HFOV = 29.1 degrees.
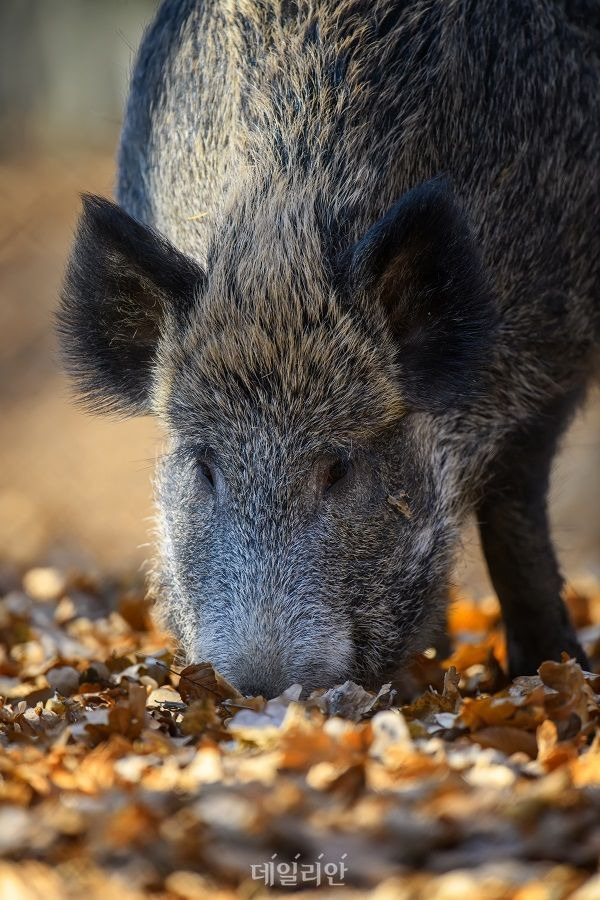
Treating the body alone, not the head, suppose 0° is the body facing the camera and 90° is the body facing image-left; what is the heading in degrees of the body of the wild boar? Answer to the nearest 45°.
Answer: approximately 0°
